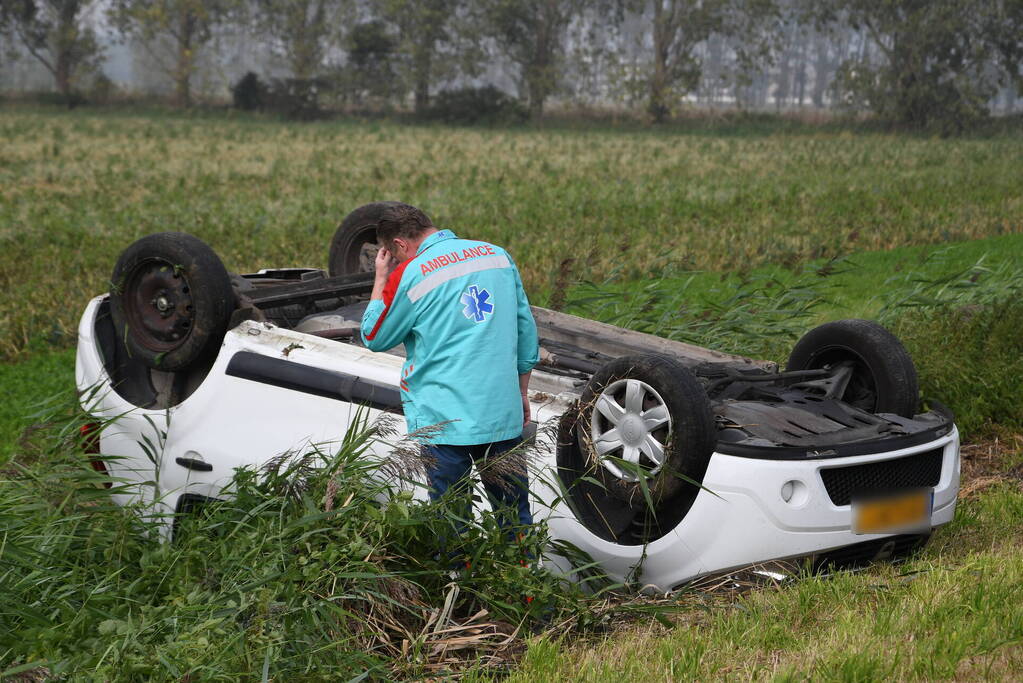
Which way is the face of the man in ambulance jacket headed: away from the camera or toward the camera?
away from the camera

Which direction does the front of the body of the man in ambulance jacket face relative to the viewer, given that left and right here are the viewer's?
facing away from the viewer and to the left of the viewer
